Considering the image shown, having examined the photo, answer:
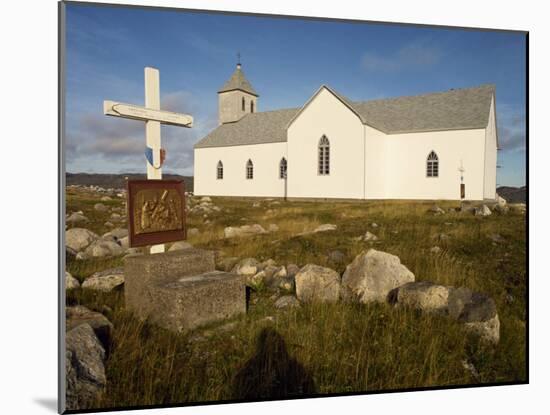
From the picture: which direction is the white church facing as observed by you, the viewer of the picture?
facing to the left of the viewer

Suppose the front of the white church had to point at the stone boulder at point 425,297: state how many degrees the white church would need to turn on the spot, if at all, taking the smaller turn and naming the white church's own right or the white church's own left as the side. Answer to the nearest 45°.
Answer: approximately 90° to the white church's own left

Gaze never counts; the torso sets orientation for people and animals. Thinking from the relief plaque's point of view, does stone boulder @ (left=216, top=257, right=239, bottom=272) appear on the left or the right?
on its left

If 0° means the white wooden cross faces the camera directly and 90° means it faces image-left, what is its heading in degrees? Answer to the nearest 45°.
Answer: approximately 315°

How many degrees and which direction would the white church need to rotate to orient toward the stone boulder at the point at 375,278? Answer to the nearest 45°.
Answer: approximately 90° to its left

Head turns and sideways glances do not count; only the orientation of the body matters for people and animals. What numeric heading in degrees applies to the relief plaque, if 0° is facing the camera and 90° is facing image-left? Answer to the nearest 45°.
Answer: approximately 315°
